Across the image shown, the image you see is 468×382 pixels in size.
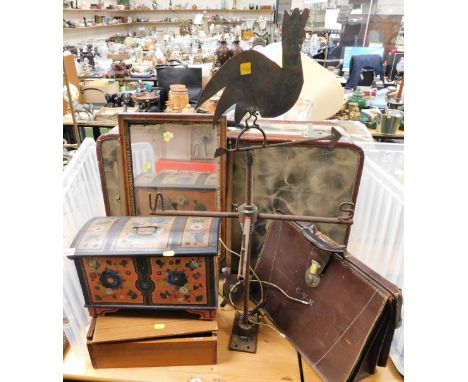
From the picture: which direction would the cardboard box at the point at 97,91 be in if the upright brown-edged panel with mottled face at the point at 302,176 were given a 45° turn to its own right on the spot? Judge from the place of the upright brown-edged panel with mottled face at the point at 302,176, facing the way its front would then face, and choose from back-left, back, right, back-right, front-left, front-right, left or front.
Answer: right

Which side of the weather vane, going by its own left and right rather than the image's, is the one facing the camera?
right

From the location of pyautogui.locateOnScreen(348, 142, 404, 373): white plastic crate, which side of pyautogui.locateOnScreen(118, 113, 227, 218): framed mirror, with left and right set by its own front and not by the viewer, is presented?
left

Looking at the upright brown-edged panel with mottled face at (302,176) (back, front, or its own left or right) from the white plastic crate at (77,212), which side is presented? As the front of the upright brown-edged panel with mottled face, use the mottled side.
right

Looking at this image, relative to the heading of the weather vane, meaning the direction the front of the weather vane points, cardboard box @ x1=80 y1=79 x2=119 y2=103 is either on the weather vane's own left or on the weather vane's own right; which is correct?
on the weather vane's own left

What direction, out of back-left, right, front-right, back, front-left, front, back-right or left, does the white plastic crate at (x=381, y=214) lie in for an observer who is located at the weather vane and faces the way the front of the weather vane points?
front-left

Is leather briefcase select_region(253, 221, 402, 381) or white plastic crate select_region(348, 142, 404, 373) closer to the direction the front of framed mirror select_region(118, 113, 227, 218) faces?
the leather briefcase

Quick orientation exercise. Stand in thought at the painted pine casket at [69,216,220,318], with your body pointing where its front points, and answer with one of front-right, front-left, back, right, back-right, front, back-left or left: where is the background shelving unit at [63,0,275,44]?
back

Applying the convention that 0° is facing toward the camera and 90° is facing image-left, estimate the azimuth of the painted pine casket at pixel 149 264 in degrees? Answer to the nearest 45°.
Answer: approximately 0°
